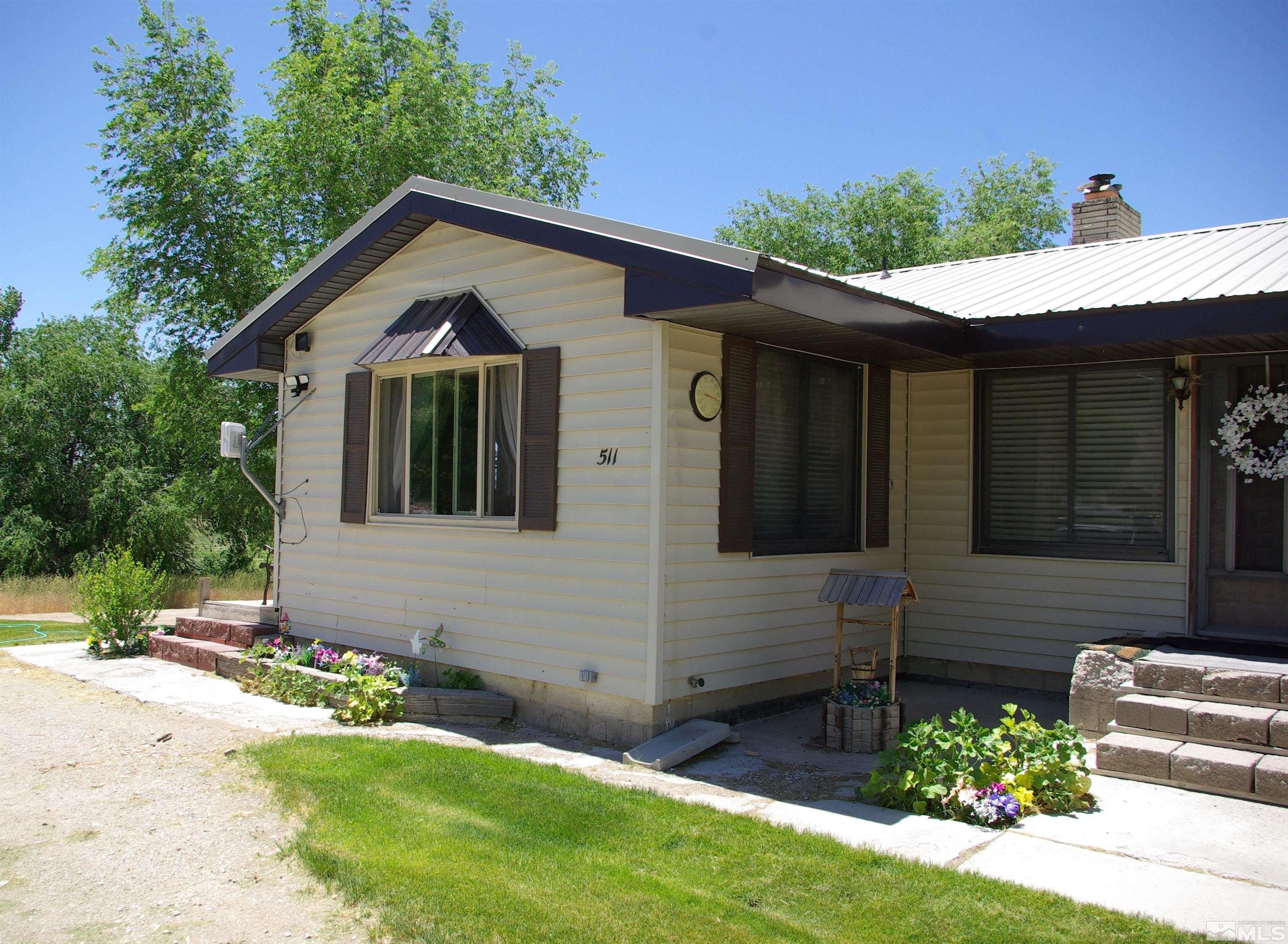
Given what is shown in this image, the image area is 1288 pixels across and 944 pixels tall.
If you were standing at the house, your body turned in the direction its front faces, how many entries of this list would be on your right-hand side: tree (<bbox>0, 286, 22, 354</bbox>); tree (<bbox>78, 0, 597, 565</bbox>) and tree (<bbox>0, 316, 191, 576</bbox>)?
3

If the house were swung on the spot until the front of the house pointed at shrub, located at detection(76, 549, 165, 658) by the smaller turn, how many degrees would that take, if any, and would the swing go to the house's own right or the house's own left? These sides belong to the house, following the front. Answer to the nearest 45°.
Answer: approximately 45° to the house's own right

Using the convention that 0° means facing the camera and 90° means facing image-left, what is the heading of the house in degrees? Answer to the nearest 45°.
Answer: approximately 45°

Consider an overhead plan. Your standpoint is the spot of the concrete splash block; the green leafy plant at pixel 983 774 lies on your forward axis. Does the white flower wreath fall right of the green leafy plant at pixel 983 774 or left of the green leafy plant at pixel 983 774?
left

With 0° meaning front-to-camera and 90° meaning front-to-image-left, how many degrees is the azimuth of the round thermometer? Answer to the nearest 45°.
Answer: approximately 315°
